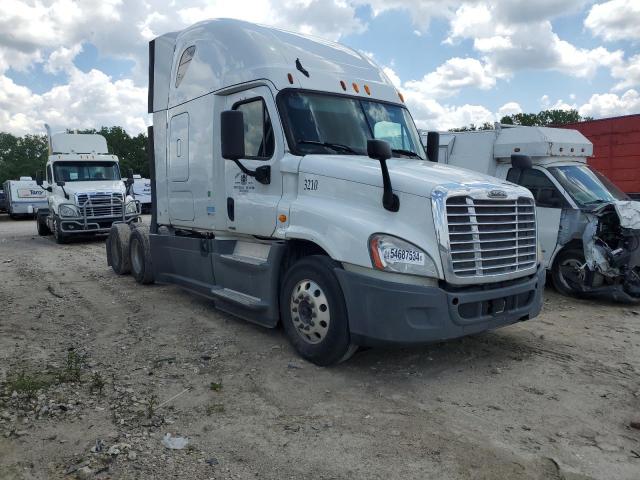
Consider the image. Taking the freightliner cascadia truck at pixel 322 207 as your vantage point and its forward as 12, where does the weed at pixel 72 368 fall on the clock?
The weed is roughly at 4 o'clock from the freightliner cascadia truck.

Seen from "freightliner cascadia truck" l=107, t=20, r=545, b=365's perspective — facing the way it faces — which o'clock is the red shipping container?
The red shipping container is roughly at 9 o'clock from the freightliner cascadia truck.

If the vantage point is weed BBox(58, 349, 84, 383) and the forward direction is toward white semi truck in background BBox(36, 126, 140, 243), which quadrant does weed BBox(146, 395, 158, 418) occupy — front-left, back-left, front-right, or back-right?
back-right

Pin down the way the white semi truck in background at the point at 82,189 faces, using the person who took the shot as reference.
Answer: facing the viewer and to the right of the viewer

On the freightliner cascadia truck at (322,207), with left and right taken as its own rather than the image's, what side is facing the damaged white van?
left

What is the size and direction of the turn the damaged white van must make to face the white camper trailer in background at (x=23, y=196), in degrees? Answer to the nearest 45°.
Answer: approximately 180°

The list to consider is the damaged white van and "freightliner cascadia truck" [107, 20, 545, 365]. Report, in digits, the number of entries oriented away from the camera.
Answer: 0

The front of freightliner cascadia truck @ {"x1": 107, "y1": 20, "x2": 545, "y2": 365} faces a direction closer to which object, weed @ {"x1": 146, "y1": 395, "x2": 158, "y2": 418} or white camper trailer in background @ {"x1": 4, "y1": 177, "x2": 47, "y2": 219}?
the weed

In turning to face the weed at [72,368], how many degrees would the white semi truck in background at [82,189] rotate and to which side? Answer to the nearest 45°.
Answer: approximately 45° to its right

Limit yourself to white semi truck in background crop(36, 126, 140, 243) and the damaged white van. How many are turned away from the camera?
0

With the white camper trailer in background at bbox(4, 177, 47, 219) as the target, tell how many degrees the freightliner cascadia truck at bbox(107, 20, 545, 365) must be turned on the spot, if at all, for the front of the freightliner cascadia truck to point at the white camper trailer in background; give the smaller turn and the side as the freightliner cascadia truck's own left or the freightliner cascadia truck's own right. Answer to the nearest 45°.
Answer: approximately 180°

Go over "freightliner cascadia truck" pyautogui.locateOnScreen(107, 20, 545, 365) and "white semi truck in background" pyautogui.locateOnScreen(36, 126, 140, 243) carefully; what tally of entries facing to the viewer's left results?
0

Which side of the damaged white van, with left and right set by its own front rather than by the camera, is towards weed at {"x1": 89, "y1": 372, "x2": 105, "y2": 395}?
right
